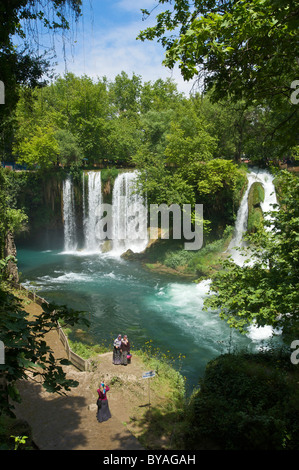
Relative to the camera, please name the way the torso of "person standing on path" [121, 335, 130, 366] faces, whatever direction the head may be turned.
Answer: toward the camera

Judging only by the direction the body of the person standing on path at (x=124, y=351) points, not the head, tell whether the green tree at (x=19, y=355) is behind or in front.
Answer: in front

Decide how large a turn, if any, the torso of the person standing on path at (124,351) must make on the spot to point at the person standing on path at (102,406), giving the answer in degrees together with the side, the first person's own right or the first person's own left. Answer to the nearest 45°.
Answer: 0° — they already face them

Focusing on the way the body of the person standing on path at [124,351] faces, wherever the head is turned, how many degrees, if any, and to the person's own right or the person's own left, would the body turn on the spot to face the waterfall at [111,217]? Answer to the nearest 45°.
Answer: approximately 180°

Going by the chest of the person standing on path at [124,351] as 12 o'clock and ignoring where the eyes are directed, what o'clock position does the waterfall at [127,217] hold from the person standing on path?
The waterfall is roughly at 6 o'clock from the person standing on path.

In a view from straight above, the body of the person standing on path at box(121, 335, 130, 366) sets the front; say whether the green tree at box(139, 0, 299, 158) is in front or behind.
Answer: in front
